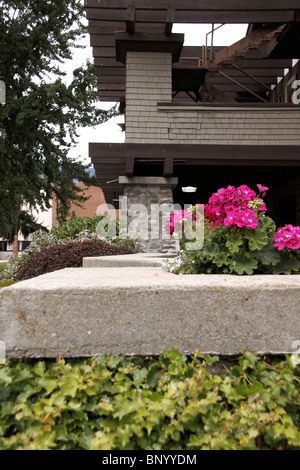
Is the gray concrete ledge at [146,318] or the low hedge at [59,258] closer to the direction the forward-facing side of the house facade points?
the gray concrete ledge

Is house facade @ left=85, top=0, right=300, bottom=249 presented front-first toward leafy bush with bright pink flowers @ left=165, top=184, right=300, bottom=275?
yes

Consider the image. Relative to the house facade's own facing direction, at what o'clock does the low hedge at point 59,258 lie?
The low hedge is roughly at 1 o'clock from the house facade.

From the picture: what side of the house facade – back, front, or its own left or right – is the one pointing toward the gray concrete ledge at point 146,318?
front

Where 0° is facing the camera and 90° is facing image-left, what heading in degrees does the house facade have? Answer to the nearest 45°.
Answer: approximately 0°
